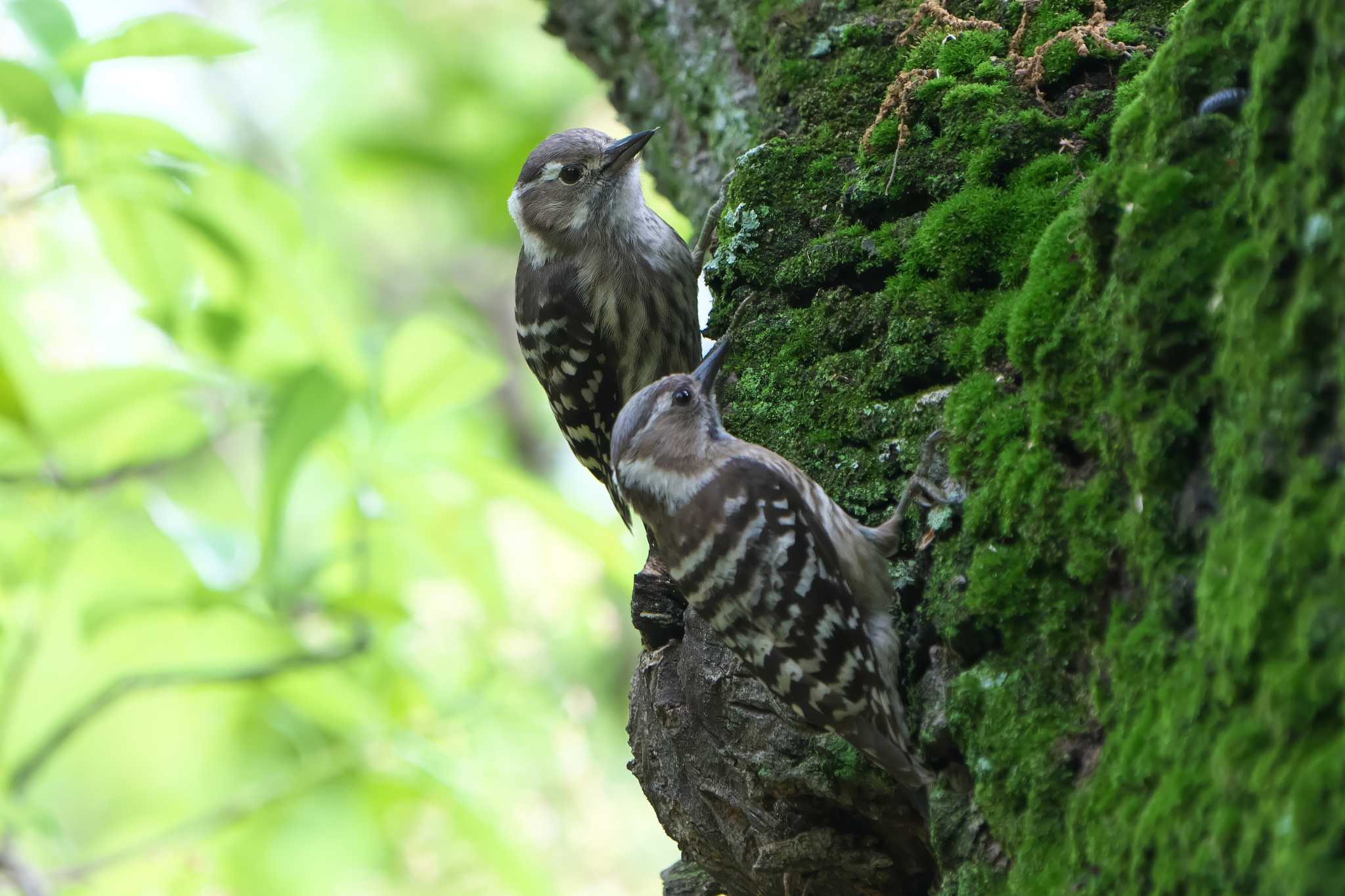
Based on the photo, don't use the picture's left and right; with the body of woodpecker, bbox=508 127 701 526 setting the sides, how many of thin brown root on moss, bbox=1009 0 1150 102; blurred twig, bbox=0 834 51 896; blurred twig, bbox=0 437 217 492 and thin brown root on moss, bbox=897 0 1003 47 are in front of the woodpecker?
2

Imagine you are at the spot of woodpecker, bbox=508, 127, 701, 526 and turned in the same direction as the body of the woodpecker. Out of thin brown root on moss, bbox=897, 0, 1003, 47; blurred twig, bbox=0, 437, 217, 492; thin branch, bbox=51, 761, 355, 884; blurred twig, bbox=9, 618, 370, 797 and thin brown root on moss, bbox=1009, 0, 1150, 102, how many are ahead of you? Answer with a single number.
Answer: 2

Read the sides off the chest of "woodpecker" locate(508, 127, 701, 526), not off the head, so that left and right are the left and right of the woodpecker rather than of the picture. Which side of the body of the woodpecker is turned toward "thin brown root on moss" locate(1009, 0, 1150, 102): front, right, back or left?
front

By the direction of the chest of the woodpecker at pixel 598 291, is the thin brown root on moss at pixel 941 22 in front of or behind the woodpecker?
in front

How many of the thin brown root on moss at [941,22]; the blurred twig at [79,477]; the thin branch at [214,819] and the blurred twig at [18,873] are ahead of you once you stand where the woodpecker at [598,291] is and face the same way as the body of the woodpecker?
1
